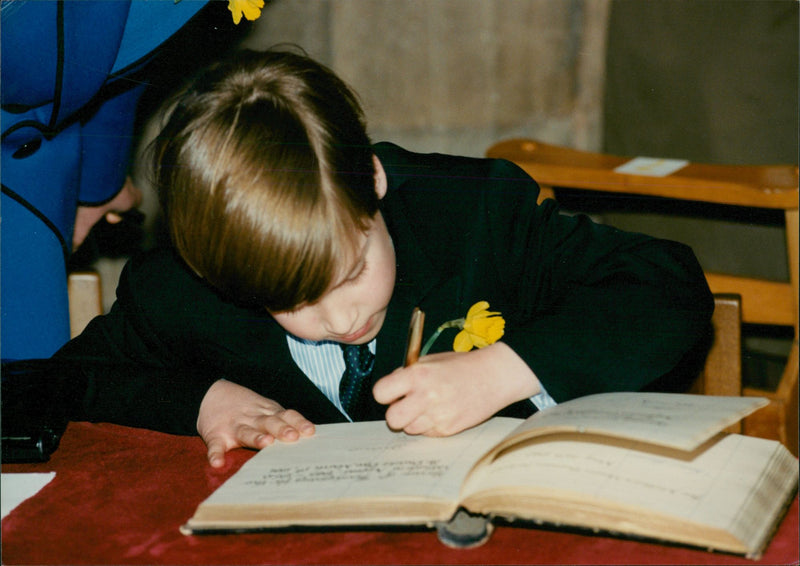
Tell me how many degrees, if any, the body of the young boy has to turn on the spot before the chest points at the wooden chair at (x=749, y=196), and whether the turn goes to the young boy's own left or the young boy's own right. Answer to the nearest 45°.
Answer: approximately 135° to the young boy's own left

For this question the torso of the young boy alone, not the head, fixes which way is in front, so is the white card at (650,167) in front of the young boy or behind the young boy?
behind

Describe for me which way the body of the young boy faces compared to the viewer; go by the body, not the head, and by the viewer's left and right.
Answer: facing the viewer

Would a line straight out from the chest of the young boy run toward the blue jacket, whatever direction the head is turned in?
no

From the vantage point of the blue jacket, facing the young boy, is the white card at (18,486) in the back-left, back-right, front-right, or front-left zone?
front-right
